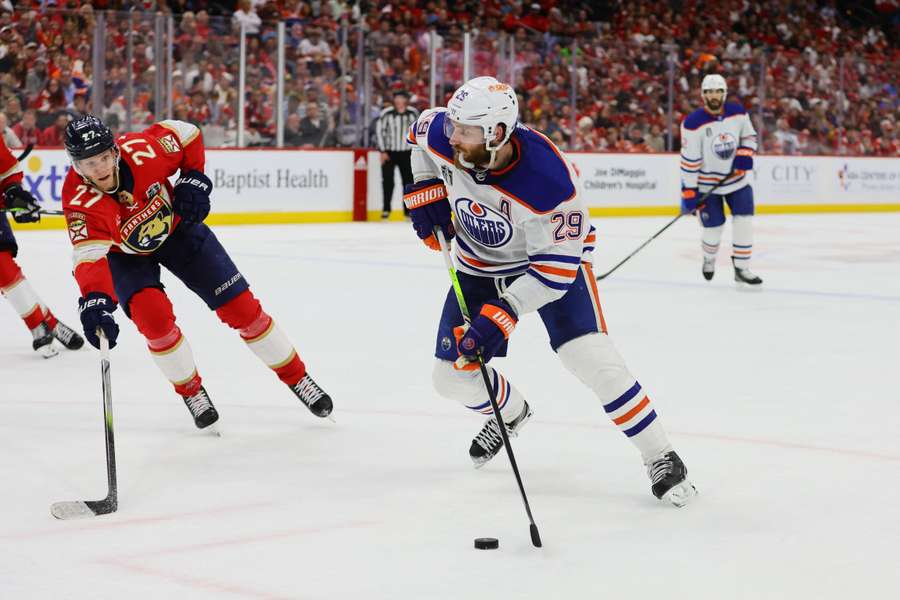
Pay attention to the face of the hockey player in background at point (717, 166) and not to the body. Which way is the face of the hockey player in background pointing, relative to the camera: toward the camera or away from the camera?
toward the camera

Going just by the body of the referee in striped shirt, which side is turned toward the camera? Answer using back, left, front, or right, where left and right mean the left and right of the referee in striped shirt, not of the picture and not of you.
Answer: front

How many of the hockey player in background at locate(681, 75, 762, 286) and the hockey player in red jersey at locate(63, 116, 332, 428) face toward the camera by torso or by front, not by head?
2

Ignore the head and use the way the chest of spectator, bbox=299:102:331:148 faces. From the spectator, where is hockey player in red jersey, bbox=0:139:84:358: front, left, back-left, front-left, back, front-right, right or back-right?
front

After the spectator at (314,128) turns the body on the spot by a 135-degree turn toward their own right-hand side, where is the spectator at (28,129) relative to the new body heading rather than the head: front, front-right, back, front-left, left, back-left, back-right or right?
left

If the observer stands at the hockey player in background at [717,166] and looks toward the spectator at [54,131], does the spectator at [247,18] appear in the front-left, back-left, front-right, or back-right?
front-right

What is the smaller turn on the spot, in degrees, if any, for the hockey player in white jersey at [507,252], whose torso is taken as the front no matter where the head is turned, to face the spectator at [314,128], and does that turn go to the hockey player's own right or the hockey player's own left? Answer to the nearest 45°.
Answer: approximately 135° to the hockey player's own right

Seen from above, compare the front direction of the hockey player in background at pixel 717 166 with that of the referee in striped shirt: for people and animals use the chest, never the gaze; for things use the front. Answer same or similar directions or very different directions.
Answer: same or similar directions

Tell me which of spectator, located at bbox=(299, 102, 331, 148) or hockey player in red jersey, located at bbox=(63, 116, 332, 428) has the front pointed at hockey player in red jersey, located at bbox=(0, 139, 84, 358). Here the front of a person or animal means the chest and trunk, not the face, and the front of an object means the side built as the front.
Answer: the spectator

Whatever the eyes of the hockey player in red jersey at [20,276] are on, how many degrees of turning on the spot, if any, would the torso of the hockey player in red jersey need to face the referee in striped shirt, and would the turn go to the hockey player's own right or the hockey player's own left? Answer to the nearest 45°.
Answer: approximately 90° to the hockey player's own left

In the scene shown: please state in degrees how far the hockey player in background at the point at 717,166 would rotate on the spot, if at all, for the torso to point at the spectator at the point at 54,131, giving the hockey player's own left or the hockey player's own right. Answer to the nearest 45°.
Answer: approximately 90° to the hockey player's own right

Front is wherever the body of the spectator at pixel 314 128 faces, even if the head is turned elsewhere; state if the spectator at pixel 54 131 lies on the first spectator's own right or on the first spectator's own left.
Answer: on the first spectator's own right

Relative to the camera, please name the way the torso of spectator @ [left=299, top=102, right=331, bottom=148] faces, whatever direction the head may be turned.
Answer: toward the camera

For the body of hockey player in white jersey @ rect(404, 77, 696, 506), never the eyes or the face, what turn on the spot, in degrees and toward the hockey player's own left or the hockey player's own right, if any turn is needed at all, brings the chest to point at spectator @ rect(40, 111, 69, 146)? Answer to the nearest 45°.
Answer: approximately 90° to the hockey player's own right

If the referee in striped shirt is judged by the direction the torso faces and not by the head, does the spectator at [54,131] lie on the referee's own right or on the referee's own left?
on the referee's own right

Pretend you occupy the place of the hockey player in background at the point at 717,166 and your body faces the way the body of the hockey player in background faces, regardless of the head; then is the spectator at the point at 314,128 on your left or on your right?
on your right
